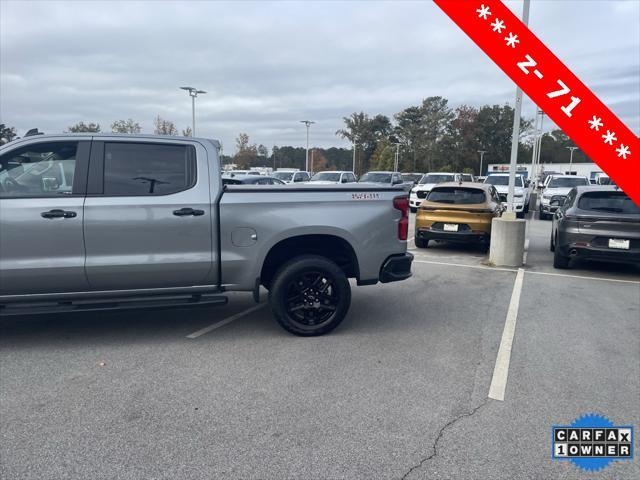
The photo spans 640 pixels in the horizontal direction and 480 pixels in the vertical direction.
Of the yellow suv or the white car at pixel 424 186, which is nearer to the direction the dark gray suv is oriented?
the white car

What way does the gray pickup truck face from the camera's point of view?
to the viewer's left

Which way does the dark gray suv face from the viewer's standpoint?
away from the camera

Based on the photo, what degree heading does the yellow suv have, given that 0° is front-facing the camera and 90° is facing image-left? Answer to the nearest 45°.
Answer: approximately 180°

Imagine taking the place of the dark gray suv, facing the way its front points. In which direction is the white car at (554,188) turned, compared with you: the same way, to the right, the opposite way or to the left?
the opposite way

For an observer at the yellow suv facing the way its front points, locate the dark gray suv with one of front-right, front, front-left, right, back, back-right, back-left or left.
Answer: back-right

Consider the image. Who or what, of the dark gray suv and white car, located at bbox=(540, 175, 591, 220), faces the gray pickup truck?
the white car

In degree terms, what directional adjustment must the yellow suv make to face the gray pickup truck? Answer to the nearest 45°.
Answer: approximately 180°

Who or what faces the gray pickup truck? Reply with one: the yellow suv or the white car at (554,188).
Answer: the white car

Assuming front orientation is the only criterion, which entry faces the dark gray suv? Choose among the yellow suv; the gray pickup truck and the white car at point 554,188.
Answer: the white car

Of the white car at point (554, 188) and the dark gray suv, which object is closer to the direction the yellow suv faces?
the white car

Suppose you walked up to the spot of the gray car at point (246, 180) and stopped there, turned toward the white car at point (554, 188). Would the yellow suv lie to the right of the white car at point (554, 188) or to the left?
right

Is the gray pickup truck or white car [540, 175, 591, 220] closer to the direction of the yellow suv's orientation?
the white car

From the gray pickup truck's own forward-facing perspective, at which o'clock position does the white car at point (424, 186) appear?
The white car is roughly at 4 o'clock from the gray pickup truck.
